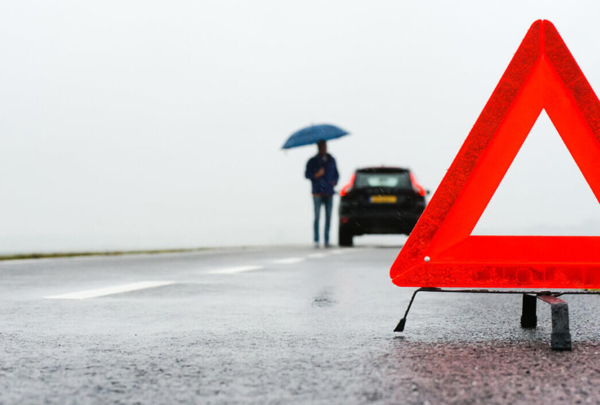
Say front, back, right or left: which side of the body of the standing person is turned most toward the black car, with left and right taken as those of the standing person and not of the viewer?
left

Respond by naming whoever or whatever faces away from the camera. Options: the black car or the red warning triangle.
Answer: the black car

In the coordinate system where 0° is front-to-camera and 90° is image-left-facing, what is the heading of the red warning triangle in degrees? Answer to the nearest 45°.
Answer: approximately 0°

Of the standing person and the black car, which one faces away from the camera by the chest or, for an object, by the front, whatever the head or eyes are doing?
the black car

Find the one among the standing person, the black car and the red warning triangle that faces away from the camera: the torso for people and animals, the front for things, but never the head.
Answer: the black car

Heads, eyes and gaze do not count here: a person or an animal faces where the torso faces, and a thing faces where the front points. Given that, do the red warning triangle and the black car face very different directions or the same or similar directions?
very different directions

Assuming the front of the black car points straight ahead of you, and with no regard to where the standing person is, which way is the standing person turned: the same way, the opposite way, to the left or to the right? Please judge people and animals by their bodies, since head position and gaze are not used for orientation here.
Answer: the opposite way

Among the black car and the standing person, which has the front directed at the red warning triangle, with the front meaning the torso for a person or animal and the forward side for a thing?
the standing person

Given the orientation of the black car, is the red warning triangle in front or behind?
behind

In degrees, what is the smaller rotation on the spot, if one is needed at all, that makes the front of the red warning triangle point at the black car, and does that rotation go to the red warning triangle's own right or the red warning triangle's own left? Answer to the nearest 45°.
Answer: approximately 180°

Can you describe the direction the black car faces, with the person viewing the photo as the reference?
facing away from the viewer

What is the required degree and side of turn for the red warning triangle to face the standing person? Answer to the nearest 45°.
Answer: approximately 180°
